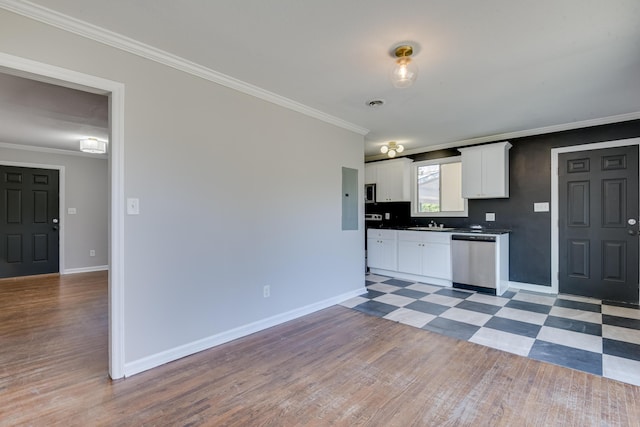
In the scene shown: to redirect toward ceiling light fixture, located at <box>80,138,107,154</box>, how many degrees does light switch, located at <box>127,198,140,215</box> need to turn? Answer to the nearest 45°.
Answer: approximately 180°

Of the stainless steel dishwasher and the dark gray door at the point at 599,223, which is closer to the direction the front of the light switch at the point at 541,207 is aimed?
the stainless steel dishwasher

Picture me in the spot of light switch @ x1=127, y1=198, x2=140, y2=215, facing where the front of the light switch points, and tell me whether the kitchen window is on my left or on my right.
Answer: on my left

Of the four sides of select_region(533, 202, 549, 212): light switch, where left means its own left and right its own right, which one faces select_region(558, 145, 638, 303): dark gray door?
left

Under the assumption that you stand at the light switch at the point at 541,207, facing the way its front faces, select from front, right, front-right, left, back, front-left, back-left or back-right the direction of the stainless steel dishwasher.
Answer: front-right

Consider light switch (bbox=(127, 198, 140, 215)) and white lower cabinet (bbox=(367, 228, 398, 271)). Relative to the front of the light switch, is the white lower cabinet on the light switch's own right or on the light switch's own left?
on the light switch's own left

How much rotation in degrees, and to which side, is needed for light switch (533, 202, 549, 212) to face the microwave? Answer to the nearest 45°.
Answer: approximately 90° to its right

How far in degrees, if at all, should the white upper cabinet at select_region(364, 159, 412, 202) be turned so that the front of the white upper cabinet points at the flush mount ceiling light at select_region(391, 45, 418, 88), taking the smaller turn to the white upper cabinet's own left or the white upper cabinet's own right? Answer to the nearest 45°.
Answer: approximately 45° to the white upper cabinet's own left

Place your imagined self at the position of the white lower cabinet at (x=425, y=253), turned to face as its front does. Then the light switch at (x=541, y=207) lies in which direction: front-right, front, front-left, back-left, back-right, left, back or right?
back-left

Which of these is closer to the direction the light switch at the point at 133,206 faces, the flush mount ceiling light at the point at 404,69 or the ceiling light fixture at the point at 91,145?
the flush mount ceiling light
